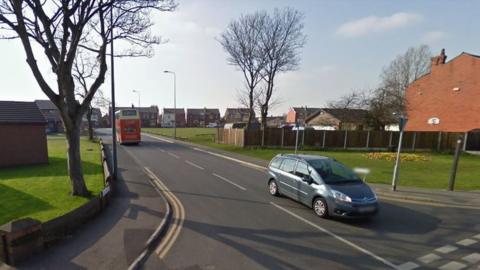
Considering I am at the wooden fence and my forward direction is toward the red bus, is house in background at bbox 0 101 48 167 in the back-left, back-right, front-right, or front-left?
front-left

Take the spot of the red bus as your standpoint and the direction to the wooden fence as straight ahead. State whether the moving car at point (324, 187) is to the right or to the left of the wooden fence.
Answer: right

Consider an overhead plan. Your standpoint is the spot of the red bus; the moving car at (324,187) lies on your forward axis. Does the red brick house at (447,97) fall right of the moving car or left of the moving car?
left

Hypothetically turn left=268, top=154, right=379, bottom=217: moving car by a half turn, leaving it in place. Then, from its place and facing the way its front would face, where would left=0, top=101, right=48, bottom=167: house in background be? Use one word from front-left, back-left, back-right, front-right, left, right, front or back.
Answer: front-left

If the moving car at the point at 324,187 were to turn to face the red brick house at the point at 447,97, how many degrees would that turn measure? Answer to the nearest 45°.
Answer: approximately 90° to its left

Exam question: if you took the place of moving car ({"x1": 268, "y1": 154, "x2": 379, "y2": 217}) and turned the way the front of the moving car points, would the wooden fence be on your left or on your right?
on your left

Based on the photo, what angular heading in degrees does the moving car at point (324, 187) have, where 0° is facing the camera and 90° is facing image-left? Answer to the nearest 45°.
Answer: approximately 315°
